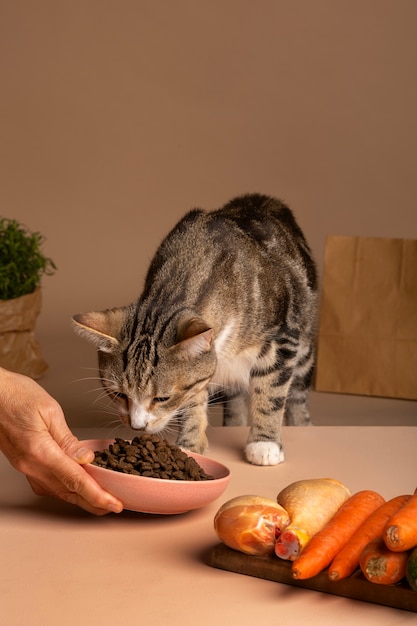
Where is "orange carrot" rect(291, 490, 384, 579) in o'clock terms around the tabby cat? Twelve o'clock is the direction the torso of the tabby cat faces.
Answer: The orange carrot is roughly at 10 o'clock from the tabby cat.

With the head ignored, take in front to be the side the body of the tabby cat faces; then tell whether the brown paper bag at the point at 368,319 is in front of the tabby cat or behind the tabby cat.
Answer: behind

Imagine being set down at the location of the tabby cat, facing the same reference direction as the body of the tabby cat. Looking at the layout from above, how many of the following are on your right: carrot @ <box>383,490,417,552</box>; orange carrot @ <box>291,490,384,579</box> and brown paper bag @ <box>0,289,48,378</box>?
1

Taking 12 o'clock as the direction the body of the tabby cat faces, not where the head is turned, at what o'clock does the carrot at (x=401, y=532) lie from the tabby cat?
The carrot is roughly at 10 o'clock from the tabby cat.

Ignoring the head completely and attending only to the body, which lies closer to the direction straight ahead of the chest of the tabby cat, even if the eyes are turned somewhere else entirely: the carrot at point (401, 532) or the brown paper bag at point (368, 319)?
the carrot

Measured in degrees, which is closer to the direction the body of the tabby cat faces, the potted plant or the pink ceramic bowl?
the pink ceramic bowl

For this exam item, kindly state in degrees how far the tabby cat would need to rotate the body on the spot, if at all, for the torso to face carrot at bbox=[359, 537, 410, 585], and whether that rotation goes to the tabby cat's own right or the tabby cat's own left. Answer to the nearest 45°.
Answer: approximately 45° to the tabby cat's own left

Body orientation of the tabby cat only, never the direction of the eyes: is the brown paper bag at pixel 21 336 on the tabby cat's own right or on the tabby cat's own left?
on the tabby cat's own right

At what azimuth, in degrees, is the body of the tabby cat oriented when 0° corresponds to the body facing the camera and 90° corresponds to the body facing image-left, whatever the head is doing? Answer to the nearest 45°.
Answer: approximately 45°

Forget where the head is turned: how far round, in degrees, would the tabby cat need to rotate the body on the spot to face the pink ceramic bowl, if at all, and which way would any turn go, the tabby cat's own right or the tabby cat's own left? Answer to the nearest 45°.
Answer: approximately 45° to the tabby cat's own left
